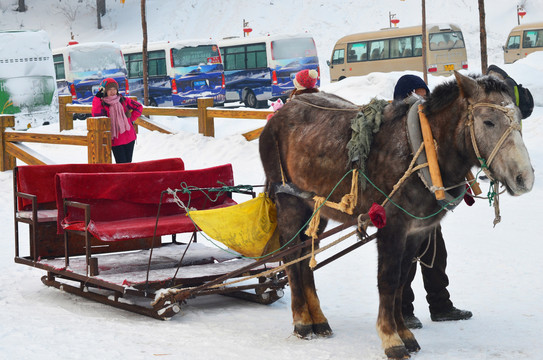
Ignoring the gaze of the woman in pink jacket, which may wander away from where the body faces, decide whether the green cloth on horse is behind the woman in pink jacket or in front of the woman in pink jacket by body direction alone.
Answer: in front

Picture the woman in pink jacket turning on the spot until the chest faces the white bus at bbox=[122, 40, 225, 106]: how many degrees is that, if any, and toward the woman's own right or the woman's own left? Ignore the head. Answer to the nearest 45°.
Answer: approximately 180°

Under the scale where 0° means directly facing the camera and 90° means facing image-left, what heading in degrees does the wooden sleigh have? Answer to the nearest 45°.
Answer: approximately 315°

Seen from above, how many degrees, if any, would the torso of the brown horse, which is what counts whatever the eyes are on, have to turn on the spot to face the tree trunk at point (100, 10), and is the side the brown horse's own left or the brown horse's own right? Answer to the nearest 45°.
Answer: approximately 135° to the brown horse's own left

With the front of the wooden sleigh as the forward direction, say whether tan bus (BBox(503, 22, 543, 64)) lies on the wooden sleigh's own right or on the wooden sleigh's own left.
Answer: on the wooden sleigh's own left

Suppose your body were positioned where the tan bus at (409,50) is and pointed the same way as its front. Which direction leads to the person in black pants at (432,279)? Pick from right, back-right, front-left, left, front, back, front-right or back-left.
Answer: back-left

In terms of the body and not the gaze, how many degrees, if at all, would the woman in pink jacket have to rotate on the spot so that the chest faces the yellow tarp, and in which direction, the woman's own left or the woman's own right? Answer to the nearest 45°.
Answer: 0° — they already face it
